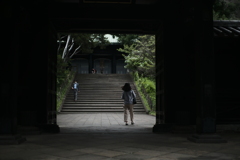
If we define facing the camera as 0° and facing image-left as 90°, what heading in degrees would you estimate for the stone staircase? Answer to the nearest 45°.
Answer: approximately 0°
